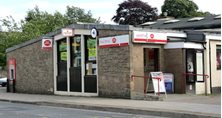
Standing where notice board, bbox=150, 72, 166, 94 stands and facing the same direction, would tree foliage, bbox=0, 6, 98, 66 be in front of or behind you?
behind

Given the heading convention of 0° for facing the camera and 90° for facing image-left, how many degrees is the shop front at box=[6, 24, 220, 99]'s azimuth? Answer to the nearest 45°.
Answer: approximately 45°

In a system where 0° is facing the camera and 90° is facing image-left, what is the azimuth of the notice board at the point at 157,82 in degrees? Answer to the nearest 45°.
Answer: approximately 0°

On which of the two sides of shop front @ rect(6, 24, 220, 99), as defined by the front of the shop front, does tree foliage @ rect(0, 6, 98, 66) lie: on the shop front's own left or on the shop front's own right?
on the shop front's own right
